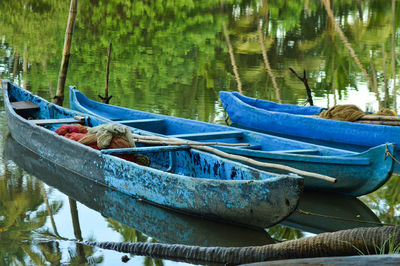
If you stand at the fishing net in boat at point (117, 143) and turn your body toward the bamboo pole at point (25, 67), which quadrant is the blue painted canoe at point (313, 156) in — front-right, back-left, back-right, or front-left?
back-right
